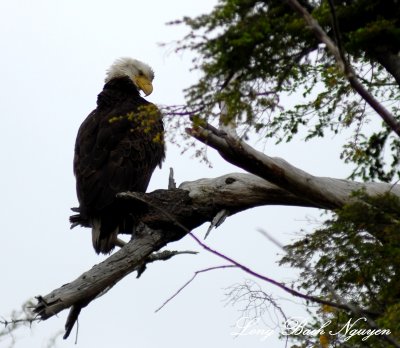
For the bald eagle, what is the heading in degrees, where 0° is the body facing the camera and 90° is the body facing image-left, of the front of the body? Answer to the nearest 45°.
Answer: approximately 225°
